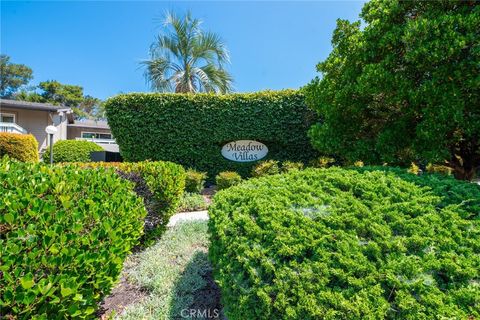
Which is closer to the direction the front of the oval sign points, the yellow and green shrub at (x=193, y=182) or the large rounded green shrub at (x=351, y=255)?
the large rounded green shrub

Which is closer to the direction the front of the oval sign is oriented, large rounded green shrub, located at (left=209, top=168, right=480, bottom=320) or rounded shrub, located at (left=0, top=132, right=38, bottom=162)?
the large rounded green shrub

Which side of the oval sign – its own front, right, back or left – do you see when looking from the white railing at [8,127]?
right

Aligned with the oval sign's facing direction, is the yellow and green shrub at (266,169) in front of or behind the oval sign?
in front

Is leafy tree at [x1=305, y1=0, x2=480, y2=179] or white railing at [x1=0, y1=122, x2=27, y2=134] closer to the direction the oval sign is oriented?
the leafy tree

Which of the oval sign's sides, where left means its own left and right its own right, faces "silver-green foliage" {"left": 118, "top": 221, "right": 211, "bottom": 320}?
front

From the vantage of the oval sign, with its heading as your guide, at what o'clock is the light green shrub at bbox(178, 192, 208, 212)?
The light green shrub is roughly at 1 o'clock from the oval sign.

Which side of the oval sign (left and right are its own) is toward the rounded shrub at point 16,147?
right

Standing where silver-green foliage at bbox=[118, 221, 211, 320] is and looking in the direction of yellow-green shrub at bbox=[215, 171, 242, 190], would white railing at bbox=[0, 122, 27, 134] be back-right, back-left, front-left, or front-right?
front-left

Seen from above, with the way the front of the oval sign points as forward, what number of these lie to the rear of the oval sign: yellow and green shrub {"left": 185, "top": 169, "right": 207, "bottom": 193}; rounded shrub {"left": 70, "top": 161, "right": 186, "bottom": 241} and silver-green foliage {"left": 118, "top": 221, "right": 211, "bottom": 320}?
0

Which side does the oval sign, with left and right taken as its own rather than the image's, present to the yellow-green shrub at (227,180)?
front

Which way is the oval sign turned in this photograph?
toward the camera

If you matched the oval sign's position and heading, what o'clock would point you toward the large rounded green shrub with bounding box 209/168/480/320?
The large rounded green shrub is roughly at 12 o'clock from the oval sign.

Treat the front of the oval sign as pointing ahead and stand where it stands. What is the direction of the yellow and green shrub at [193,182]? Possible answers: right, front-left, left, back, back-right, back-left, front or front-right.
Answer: front-right
